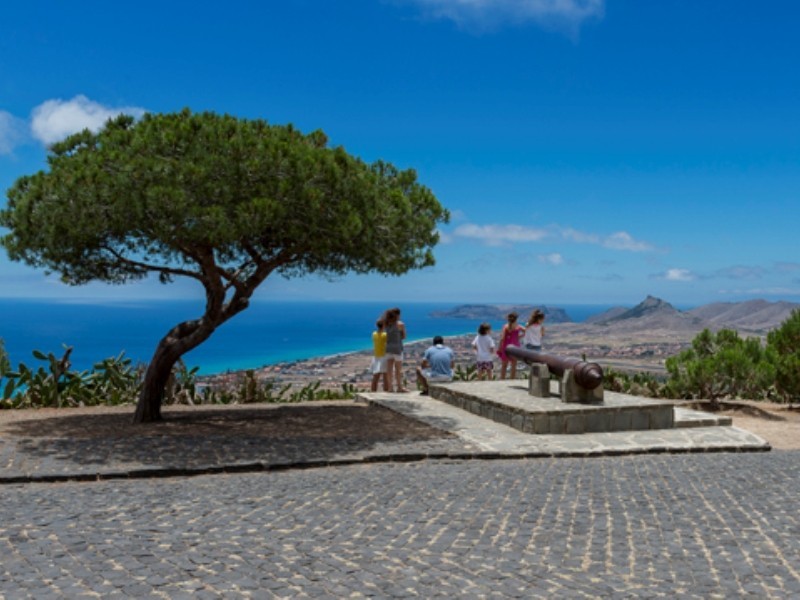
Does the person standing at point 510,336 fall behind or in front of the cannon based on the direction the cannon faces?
in front

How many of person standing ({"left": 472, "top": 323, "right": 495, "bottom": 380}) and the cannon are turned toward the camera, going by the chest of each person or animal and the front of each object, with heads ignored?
0

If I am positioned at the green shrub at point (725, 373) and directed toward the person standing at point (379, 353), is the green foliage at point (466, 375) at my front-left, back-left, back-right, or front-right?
front-right

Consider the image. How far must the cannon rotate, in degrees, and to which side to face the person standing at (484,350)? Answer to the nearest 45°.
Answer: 0° — it already faces them

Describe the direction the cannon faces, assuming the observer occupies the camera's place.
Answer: facing away from the viewer and to the left of the viewer

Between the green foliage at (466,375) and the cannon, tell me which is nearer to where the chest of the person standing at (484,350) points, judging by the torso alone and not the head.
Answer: the green foliage

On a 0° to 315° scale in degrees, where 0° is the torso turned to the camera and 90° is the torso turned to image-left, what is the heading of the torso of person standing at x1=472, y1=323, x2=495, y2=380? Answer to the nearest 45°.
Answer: approximately 180°

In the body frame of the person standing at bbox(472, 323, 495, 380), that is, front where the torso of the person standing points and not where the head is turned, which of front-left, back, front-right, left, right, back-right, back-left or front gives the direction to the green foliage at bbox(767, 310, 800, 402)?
right

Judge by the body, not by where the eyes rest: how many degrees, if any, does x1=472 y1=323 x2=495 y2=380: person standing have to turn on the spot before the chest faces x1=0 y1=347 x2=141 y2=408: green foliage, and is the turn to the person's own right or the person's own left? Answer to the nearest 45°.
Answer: approximately 90° to the person's own left

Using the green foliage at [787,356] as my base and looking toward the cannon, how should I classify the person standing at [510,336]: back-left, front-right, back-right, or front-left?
front-right

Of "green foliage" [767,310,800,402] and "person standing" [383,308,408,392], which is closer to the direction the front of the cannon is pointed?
the person standing

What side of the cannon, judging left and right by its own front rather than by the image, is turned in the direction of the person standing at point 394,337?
front

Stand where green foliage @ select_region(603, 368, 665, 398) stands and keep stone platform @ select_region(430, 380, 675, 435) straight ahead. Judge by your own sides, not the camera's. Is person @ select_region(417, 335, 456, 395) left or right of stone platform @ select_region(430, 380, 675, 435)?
right

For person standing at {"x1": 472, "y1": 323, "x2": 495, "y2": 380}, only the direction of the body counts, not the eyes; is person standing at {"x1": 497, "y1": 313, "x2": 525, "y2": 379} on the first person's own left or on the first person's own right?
on the first person's own right

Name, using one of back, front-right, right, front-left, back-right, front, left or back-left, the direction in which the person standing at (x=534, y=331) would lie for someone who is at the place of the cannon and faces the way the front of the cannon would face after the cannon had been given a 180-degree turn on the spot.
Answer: back-left
